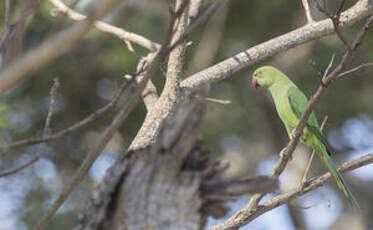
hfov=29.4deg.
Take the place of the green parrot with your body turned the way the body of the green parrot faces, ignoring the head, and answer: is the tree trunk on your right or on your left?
on your left

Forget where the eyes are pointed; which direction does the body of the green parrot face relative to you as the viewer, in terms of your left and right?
facing to the left of the viewer

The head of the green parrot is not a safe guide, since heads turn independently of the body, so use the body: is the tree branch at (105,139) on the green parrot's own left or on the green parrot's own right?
on the green parrot's own left

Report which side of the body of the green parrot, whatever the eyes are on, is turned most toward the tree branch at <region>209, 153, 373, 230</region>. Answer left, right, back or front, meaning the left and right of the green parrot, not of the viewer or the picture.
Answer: left
